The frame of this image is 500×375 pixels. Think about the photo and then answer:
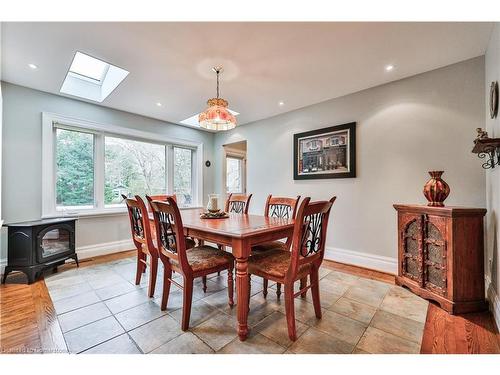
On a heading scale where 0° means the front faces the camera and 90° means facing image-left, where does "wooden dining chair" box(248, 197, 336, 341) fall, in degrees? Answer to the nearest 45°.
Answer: approximately 135°

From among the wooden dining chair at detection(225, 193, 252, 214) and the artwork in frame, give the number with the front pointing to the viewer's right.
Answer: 0

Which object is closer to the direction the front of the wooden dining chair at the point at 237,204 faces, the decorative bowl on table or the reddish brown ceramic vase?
the decorative bowl on table

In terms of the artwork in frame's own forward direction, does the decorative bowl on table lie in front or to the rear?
in front

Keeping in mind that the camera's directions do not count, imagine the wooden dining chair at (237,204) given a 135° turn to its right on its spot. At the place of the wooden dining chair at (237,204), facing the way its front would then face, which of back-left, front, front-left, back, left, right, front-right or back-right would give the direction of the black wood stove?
left

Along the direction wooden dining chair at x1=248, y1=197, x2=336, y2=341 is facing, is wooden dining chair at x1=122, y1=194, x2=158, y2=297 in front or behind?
in front

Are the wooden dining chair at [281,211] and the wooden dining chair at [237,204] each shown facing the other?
no

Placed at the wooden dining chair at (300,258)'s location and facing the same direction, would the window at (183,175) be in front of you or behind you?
in front

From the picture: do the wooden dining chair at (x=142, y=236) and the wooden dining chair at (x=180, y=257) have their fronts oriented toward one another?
no

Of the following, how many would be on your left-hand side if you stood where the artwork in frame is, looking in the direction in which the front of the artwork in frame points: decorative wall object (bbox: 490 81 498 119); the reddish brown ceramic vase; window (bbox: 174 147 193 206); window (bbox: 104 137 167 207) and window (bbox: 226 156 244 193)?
2

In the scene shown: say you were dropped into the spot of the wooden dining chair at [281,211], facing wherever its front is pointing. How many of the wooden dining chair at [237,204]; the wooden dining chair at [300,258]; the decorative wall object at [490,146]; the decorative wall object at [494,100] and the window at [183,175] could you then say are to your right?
2

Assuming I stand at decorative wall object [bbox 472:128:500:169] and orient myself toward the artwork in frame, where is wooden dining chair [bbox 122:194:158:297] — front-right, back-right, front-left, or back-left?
front-left

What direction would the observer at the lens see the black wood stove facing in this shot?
facing the viewer and to the right of the viewer

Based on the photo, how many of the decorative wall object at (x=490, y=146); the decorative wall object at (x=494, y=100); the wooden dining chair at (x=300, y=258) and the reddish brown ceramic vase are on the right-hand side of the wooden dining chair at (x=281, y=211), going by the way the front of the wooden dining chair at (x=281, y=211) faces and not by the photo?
0

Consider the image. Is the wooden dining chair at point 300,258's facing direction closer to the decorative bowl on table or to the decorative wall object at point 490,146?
the decorative bowl on table

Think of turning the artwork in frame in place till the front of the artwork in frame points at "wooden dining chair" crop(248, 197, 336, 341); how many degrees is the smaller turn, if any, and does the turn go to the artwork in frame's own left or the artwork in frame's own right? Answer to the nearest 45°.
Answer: approximately 45° to the artwork in frame's own left

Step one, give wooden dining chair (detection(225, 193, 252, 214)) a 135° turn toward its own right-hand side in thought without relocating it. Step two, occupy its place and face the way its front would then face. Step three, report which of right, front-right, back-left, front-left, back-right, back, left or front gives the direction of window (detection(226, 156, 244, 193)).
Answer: front

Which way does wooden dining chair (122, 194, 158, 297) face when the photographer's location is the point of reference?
facing away from the viewer and to the right of the viewer

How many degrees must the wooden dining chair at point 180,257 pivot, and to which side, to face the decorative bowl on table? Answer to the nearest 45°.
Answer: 0° — it already faces it

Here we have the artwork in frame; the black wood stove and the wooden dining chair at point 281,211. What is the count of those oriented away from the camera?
0

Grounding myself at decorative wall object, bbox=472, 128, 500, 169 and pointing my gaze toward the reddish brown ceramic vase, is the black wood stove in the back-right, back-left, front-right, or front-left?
front-left

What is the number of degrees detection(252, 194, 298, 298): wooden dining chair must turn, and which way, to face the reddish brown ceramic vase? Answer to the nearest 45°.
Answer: approximately 135° to its left

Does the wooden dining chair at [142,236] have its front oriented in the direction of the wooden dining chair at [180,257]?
no

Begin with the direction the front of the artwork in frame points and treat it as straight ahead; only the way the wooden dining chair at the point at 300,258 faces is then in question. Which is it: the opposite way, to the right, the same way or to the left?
to the right
